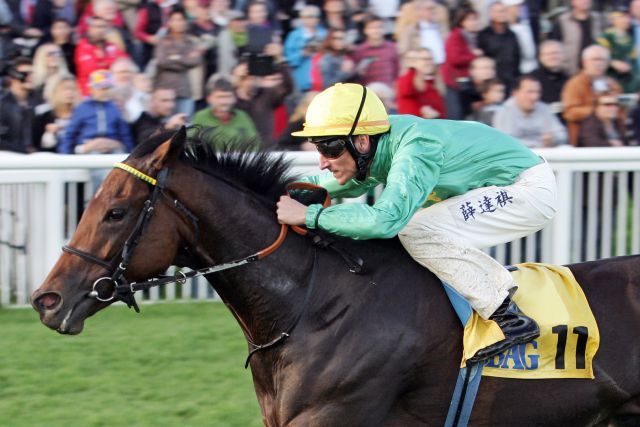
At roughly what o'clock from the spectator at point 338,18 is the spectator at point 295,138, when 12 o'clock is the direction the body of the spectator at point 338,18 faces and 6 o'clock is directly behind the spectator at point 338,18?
the spectator at point 295,138 is roughly at 12 o'clock from the spectator at point 338,18.

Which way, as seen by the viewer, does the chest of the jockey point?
to the viewer's left

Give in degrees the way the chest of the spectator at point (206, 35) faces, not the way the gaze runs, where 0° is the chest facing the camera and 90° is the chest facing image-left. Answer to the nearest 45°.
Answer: approximately 0°

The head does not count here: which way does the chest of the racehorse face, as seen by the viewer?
to the viewer's left

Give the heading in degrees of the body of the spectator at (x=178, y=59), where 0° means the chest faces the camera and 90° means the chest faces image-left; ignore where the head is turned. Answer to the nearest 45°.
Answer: approximately 0°

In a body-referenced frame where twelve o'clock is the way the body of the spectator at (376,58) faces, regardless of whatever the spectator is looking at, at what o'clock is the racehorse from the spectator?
The racehorse is roughly at 12 o'clock from the spectator.

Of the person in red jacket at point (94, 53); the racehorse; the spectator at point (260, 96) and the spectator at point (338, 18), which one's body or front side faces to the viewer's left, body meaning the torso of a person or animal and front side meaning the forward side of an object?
the racehorse

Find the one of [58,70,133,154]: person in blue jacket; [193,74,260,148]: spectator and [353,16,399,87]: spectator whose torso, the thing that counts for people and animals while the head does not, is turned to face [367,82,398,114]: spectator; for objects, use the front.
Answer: [353,16,399,87]: spectator

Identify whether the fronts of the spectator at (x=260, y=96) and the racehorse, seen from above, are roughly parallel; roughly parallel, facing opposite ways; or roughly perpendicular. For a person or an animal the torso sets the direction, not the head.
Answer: roughly perpendicular

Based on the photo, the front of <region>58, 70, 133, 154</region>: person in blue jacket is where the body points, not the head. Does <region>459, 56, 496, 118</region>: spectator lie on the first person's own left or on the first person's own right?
on the first person's own left
